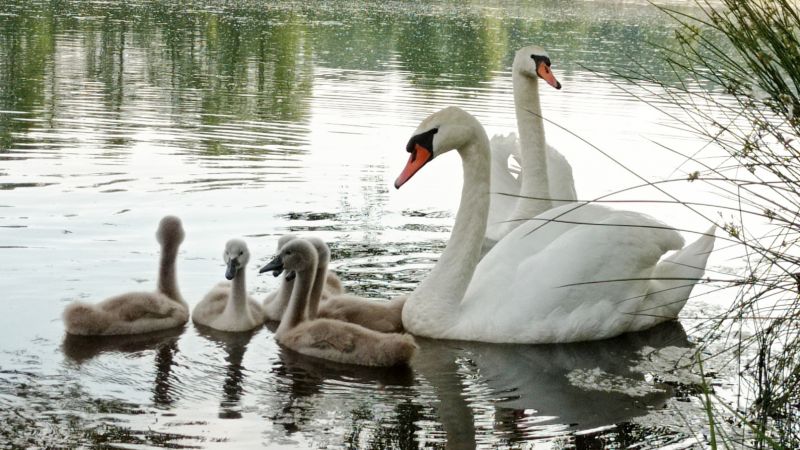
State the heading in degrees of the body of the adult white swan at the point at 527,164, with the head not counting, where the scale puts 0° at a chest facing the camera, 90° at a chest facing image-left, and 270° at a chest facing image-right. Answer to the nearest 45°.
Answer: approximately 0°
